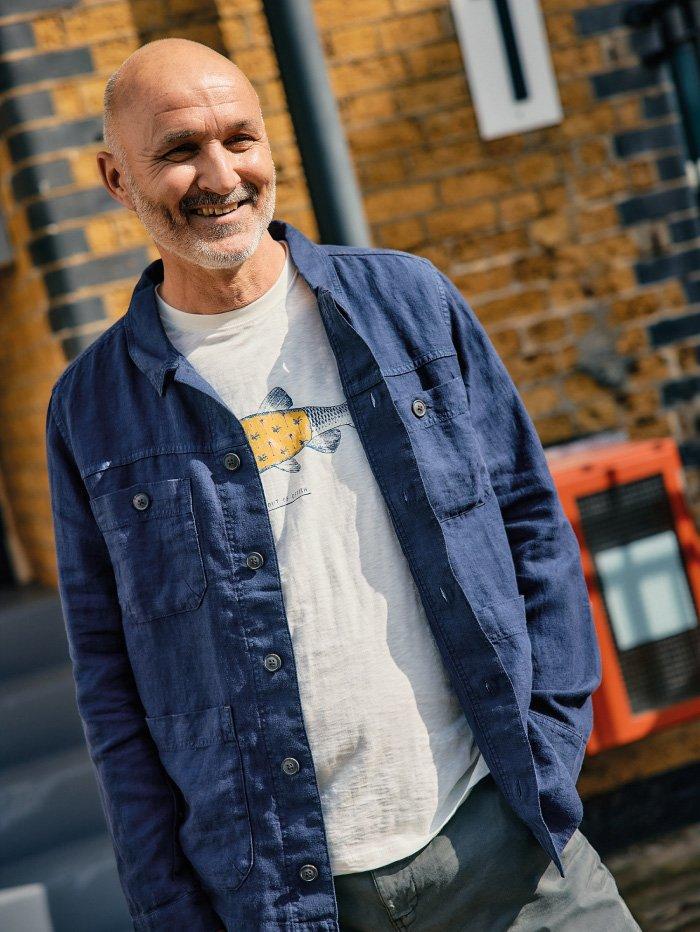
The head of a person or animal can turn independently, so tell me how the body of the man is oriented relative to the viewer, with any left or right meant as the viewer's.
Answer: facing the viewer

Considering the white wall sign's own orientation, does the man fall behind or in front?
in front

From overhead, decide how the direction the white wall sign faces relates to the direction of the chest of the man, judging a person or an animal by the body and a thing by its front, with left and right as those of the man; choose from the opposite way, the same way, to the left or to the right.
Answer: the same way

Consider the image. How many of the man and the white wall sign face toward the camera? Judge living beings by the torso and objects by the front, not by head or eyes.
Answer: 2
